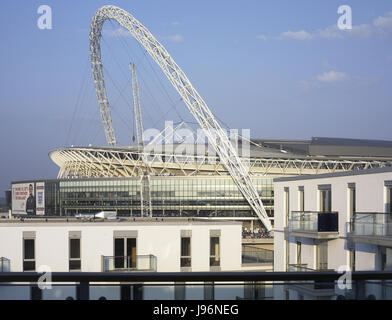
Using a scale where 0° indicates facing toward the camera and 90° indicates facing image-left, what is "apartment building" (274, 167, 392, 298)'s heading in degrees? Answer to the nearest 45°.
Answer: approximately 45°
